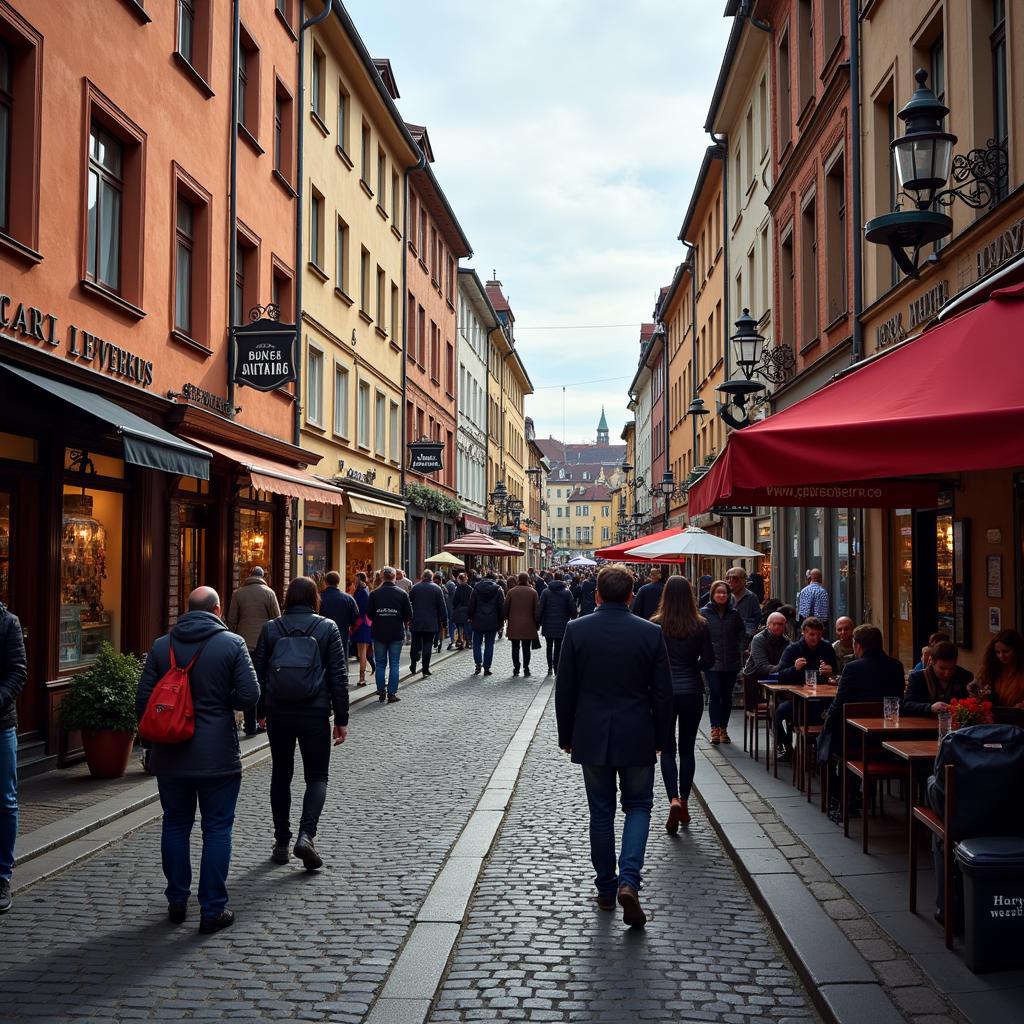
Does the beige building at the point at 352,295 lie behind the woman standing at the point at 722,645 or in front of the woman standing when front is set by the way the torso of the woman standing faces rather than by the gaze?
behind

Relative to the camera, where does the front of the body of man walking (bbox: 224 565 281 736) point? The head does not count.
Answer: away from the camera

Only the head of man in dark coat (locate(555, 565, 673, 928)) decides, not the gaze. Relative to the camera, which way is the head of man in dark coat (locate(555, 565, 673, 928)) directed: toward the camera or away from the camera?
away from the camera

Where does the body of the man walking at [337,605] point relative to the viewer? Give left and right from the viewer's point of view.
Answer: facing away from the viewer

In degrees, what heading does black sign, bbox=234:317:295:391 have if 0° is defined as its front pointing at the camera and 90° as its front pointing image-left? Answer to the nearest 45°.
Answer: approximately 0°

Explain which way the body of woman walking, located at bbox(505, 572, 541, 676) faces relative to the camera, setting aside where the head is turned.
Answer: away from the camera

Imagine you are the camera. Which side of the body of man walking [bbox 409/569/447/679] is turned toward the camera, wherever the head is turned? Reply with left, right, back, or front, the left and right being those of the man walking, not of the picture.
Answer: back

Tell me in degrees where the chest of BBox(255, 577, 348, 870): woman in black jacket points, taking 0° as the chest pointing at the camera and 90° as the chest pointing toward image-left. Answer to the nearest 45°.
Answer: approximately 180°

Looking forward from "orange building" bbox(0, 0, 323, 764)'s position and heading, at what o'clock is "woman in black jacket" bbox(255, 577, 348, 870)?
The woman in black jacket is roughly at 1 o'clock from the orange building.

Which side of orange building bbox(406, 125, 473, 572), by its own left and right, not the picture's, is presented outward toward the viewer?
right

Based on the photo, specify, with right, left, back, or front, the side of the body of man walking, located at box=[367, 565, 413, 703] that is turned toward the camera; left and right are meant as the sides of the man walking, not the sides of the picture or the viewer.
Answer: back

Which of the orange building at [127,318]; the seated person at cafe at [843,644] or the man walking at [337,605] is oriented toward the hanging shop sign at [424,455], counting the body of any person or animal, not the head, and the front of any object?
the man walking
